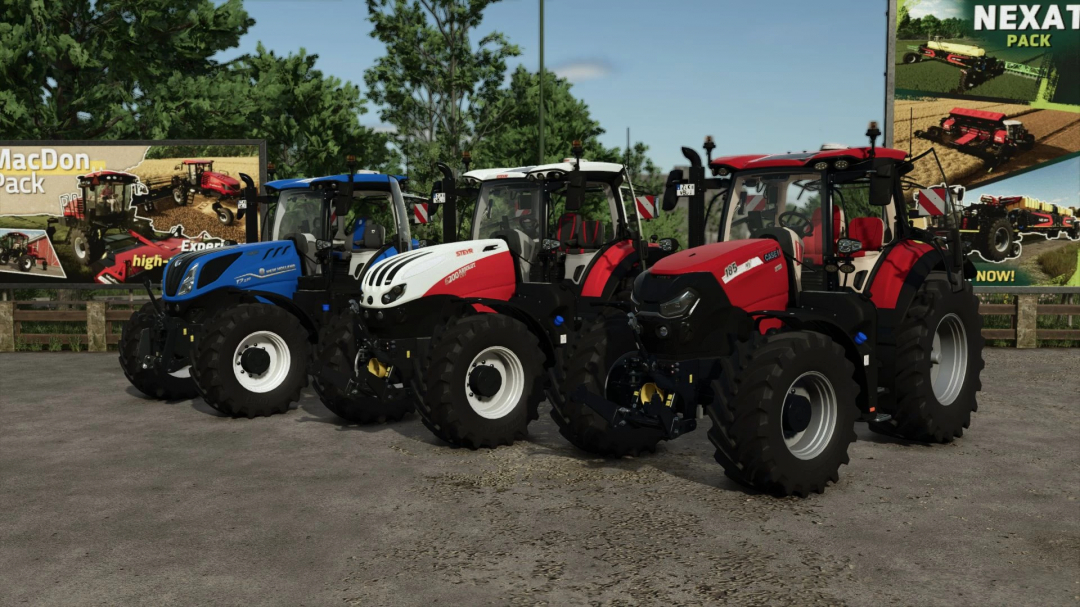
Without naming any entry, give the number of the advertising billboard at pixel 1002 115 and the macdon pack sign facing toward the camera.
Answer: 2

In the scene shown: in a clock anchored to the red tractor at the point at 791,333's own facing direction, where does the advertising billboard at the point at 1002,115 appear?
The advertising billboard is roughly at 5 o'clock from the red tractor.

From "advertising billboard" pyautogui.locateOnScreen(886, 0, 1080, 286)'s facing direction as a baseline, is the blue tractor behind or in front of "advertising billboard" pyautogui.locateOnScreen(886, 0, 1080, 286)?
in front

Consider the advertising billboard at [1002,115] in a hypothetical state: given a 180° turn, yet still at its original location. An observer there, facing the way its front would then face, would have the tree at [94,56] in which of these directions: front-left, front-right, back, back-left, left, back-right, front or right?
left

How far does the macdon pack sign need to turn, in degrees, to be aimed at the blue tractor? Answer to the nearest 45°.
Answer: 0° — it already faces it

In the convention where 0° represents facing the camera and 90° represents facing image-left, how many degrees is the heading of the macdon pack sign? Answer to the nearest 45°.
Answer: approximately 0°

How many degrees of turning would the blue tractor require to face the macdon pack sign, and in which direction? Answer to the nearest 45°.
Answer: approximately 135° to its right

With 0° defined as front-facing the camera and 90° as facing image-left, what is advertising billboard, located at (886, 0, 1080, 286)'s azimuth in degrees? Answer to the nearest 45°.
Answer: approximately 0°

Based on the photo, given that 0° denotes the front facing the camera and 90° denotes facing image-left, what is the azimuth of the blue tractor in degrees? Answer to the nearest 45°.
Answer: approximately 45°

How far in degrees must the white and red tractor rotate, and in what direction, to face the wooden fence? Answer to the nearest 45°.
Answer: approximately 90° to its right

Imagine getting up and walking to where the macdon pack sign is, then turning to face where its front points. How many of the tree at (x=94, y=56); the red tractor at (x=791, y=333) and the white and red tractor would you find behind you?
1
